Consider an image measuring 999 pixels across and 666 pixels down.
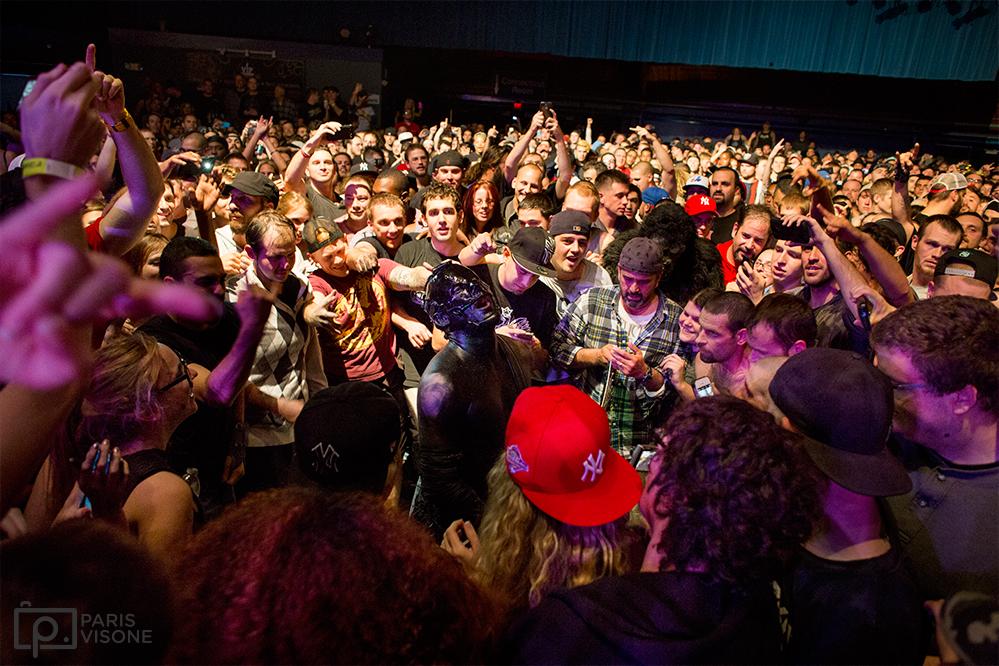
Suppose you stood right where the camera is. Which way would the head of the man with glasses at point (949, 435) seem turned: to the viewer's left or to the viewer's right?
to the viewer's left

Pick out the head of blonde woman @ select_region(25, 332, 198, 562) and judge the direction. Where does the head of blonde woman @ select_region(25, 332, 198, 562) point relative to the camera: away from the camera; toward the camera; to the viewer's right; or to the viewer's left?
to the viewer's right

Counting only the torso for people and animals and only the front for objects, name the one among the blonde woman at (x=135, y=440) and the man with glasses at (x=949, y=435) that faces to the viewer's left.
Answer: the man with glasses

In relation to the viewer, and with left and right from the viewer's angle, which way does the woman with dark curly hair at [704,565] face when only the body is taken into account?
facing away from the viewer and to the left of the viewer

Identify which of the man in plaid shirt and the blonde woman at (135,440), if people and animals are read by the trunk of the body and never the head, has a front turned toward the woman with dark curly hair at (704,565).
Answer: the man in plaid shirt

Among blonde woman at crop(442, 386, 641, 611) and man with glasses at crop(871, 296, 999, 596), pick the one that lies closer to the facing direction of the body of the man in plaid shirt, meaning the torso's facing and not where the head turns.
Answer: the blonde woman

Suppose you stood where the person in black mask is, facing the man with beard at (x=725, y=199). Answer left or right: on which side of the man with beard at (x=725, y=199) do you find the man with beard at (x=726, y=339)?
right

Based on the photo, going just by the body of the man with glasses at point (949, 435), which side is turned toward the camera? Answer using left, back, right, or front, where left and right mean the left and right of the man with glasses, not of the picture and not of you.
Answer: left
